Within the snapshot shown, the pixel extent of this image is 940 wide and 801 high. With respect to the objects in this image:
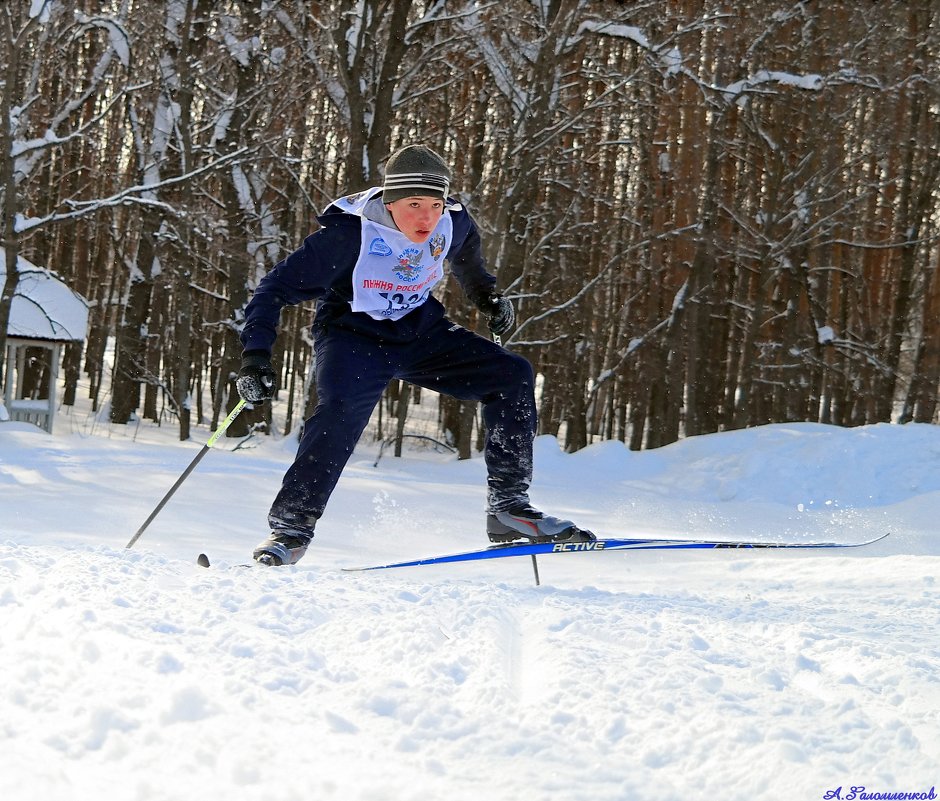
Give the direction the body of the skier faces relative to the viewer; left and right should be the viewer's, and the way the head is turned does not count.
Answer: facing the viewer and to the right of the viewer

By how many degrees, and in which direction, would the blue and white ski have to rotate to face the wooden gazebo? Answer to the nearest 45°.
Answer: approximately 135° to its left

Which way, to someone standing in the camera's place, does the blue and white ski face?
facing to the right of the viewer

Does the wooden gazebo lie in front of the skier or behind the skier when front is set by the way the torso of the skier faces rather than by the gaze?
behind

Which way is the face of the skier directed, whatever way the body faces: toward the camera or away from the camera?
toward the camera
